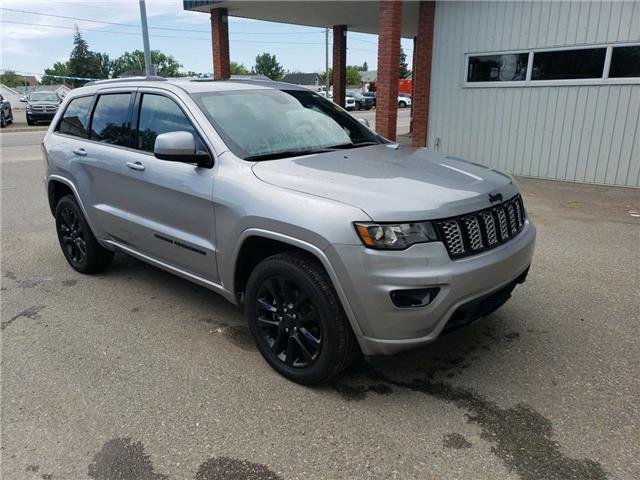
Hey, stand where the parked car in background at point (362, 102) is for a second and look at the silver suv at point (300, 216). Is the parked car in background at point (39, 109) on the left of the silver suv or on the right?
right

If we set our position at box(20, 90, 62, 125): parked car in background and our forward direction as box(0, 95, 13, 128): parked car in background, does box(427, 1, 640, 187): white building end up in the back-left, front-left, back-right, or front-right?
back-left

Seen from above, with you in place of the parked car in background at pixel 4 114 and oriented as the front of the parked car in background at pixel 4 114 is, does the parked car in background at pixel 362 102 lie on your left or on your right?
on your left

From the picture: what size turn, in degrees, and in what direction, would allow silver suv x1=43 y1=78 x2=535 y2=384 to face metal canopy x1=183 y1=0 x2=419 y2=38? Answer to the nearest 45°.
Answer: approximately 135° to its left

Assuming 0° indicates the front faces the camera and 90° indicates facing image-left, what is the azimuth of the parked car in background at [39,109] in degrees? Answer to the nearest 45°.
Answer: approximately 0°

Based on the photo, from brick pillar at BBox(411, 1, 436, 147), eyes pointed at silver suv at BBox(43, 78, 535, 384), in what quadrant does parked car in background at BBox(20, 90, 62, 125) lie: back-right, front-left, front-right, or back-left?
back-right

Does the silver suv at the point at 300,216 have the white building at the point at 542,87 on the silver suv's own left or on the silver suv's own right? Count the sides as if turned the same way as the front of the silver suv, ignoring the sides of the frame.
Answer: on the silver suv's own left

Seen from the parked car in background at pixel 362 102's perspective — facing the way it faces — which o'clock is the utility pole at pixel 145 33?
The utility pole is roughly at 2 o'clock from the parked car in background.

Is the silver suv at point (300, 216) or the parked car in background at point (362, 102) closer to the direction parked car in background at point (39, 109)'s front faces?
the silver suv

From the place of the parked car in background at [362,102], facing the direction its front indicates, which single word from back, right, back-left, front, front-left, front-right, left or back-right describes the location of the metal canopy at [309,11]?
front-right
